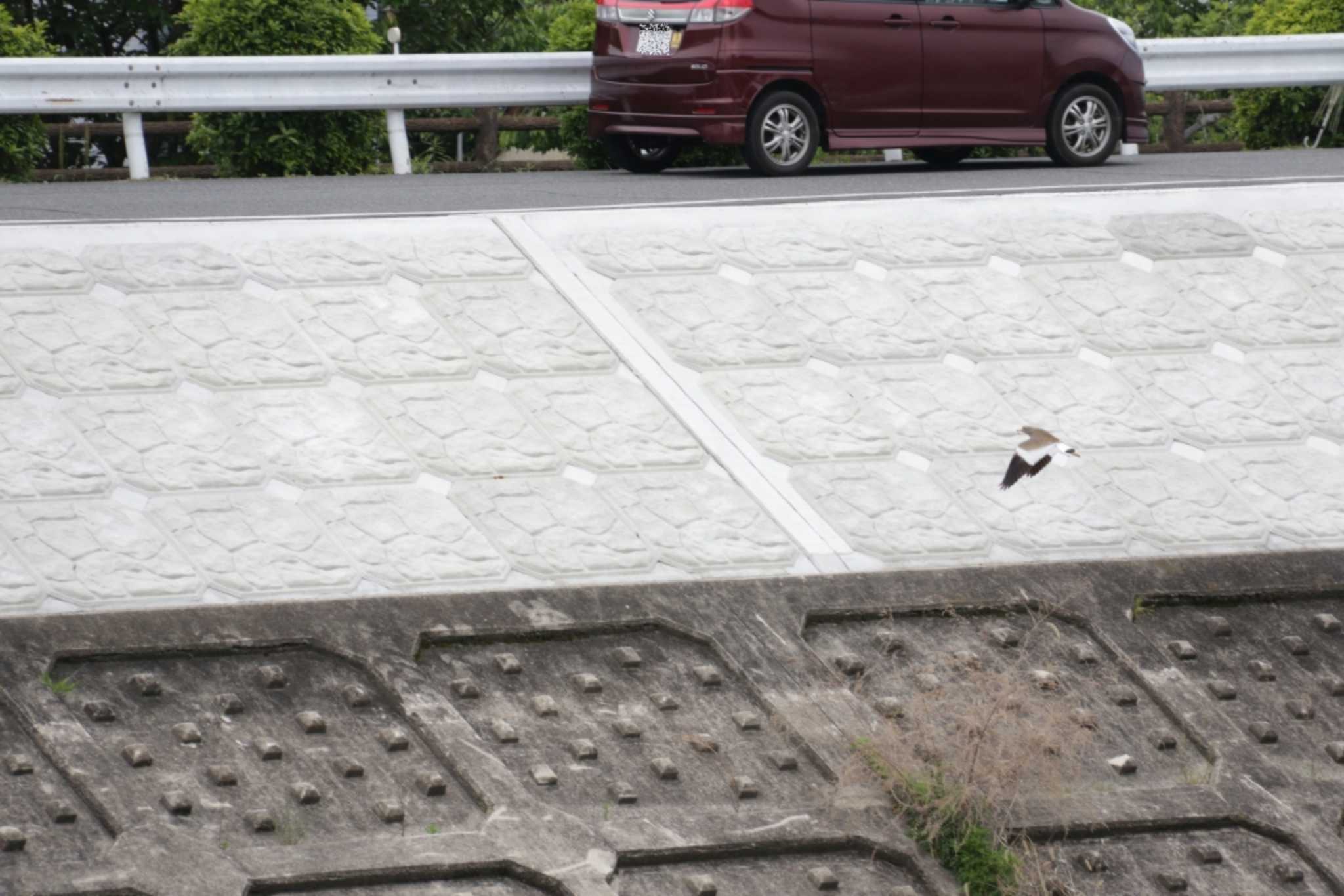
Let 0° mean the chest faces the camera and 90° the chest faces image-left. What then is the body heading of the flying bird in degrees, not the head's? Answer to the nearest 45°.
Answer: approximately 270°

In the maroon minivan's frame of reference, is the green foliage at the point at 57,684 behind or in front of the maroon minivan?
behind

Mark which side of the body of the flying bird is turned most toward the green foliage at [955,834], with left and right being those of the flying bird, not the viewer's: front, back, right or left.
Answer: right

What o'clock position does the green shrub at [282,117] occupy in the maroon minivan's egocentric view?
The green shrub is roughly at 8 o'clock from the maroon minivan.

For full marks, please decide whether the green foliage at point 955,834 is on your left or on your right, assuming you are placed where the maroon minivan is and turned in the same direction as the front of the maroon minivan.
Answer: on your right

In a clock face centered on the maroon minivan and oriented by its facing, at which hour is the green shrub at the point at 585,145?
The green shrub is roughly at 9 o'clock from the maroon minivan.

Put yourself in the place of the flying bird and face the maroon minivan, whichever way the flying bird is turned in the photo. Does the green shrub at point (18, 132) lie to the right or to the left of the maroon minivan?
left
